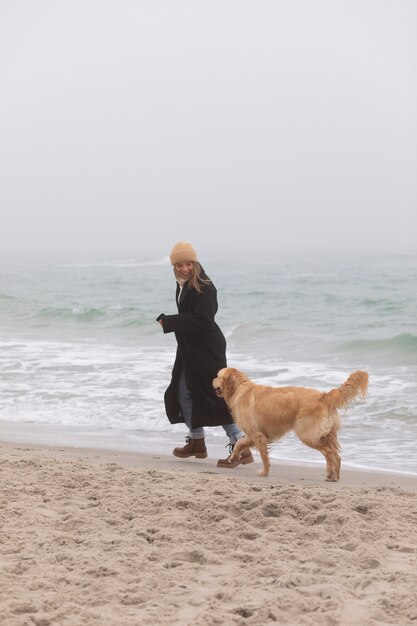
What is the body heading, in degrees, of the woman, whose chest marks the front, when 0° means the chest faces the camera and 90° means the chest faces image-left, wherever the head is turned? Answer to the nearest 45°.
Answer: approximately 90°

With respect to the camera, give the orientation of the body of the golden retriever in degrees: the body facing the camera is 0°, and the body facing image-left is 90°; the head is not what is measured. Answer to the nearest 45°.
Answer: approximately 90°

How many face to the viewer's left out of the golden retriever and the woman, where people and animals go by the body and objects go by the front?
2

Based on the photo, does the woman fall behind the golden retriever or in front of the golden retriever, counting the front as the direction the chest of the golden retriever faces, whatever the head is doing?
in front

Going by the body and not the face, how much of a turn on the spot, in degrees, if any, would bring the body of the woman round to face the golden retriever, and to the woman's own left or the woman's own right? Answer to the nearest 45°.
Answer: approximately 135° to the woman's own left
